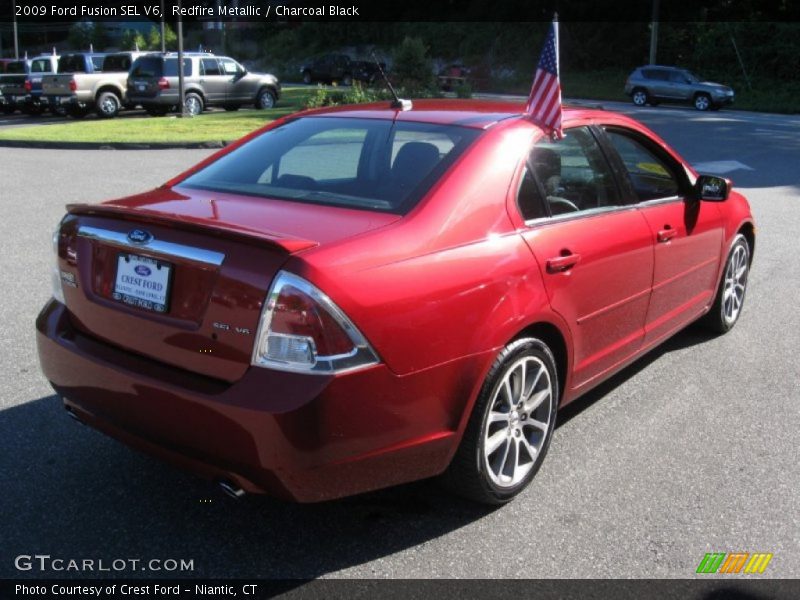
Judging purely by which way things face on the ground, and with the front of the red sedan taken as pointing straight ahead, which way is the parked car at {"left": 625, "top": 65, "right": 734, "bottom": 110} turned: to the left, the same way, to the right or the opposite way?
to the right

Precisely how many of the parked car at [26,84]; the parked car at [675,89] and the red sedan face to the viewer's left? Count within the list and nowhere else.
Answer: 0

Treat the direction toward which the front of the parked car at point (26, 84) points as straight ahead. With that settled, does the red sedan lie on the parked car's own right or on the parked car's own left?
on the parked car's own right

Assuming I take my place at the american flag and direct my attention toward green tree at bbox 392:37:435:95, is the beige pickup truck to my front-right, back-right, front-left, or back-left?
front-left

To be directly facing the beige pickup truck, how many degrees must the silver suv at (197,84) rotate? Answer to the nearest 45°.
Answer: approximately 135° to its left

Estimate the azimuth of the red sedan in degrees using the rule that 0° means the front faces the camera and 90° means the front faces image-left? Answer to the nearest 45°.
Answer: approximately 225°

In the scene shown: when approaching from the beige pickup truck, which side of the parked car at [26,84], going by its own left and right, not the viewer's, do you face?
right

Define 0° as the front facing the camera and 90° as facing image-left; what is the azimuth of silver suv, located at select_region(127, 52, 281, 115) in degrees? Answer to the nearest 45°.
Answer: approximately 225°

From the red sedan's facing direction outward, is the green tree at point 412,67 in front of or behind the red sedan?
in front

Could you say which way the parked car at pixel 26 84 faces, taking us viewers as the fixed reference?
facing away from the viewer and to the right of the viewer

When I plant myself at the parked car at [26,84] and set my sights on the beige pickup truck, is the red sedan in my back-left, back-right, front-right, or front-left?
front-right

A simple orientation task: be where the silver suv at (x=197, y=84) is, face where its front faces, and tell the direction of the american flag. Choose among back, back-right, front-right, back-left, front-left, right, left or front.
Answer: back-right
